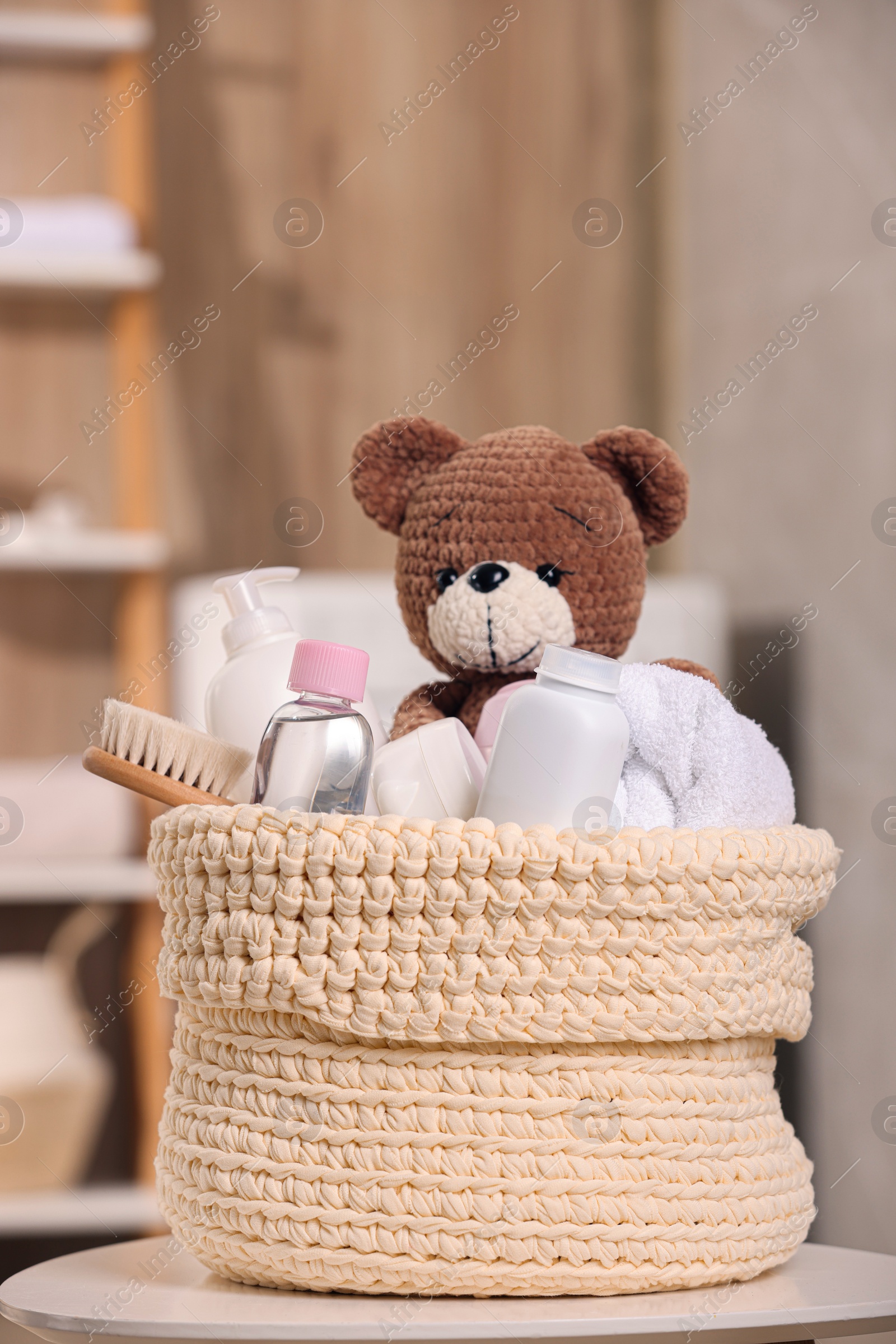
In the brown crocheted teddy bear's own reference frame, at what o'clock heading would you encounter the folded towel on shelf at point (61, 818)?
The folded towel on shelf is roughly at 5 o'clock from the brown crocheted teddy bear.

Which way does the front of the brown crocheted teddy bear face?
toward the camera

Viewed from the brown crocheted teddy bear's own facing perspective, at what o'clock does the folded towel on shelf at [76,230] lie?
The folded towel on shelf is roughly at 5 o'clock from the brown crocheted teddy bear.

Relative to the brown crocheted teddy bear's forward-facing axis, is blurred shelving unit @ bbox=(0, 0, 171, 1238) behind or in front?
behind

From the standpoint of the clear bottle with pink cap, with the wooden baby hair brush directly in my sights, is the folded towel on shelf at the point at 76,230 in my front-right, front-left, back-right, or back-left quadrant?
front-right
